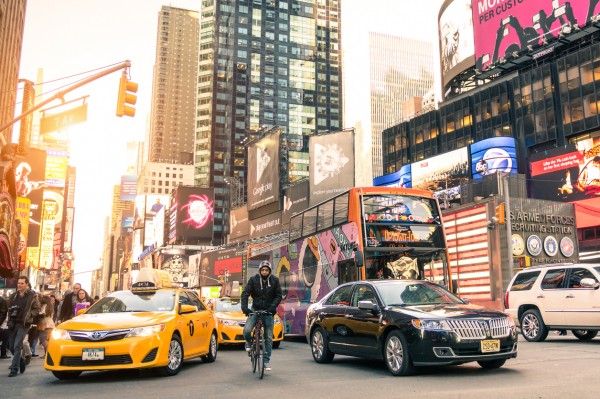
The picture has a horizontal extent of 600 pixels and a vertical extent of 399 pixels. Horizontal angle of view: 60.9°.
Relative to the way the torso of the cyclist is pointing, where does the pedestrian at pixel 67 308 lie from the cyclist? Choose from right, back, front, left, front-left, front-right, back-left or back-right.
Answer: back-right

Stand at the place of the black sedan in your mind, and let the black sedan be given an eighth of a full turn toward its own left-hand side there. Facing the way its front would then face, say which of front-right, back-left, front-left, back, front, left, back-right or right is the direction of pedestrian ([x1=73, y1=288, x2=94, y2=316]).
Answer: back-left

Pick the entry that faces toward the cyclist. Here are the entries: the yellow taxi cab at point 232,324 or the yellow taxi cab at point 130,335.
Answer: the yellow taxi cab at point 232,324

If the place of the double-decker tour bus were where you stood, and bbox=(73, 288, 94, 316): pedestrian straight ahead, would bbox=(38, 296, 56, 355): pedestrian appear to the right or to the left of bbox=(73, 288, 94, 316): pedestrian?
left

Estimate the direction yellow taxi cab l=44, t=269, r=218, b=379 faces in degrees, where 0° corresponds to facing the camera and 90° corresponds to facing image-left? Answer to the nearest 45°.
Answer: approximately 45°

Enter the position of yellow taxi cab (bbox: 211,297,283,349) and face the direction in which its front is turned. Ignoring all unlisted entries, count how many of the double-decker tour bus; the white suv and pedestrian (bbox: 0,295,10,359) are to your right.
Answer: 1

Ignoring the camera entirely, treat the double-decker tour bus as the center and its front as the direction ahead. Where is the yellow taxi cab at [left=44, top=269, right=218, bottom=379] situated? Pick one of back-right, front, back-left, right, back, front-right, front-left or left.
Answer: right

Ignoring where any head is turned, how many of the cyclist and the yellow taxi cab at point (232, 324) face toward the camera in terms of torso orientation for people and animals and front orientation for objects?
2
